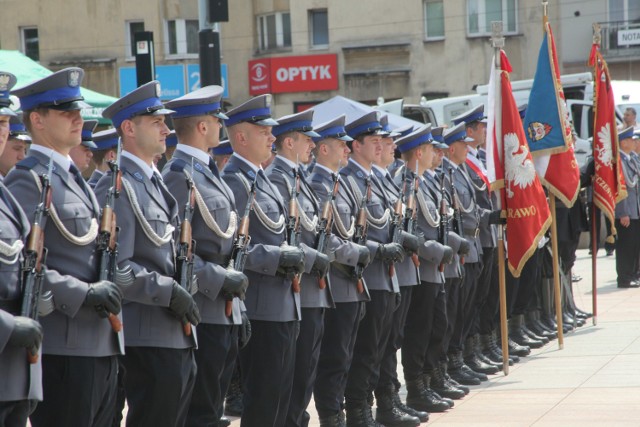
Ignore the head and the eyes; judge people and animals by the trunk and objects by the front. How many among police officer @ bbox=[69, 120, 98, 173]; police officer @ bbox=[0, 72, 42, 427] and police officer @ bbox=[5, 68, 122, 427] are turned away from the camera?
0

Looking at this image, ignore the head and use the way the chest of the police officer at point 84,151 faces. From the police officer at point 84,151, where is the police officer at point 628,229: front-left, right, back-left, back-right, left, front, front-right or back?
left

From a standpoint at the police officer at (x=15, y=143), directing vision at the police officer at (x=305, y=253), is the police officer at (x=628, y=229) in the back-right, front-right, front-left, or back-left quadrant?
front-left

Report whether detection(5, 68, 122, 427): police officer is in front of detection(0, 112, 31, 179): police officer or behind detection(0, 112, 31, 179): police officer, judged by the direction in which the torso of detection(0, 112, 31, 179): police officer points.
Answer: in front

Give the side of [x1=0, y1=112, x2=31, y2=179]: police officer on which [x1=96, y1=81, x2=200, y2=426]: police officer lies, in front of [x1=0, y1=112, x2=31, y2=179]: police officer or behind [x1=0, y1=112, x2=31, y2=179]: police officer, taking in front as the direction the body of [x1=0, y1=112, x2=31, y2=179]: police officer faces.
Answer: in front
